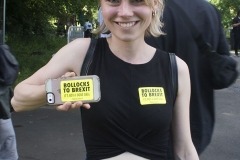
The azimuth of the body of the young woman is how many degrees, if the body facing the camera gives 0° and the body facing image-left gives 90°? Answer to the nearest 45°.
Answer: approximately 0°

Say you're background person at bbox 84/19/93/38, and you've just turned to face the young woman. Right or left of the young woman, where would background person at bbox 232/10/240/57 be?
left

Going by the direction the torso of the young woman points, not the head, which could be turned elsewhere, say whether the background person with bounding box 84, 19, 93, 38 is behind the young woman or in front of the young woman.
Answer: behind

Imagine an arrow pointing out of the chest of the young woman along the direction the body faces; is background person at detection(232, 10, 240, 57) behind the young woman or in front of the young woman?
behind
